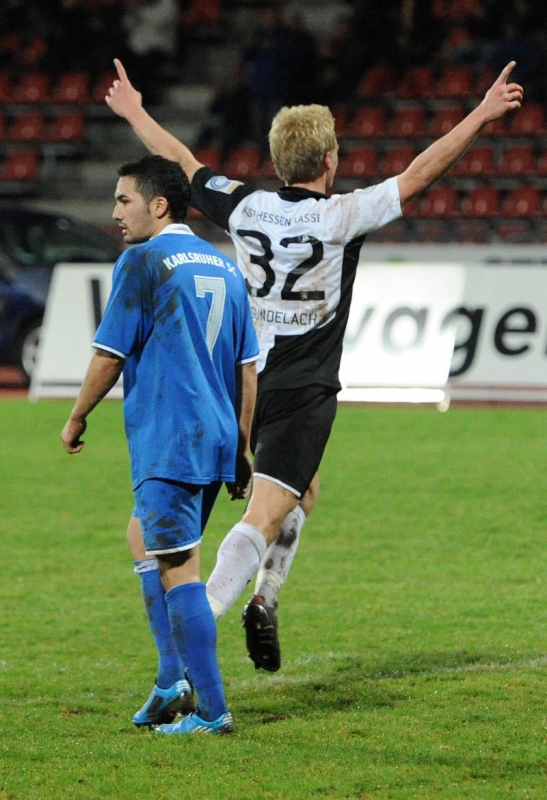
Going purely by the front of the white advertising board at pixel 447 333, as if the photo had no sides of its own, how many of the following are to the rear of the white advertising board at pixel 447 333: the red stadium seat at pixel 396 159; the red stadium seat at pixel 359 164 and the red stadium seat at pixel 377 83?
3

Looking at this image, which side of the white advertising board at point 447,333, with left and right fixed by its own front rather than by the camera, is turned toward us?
front

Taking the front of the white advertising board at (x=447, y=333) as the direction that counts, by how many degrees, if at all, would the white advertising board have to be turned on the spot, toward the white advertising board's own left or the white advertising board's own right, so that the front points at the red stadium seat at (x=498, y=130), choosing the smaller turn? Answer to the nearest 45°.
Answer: approximately 180°

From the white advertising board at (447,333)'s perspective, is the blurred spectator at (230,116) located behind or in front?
behind

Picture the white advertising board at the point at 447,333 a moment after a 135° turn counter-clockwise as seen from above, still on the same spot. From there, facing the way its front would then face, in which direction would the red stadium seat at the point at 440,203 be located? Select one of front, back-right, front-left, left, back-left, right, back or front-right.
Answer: front-left

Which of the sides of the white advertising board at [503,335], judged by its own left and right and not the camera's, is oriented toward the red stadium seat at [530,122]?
back

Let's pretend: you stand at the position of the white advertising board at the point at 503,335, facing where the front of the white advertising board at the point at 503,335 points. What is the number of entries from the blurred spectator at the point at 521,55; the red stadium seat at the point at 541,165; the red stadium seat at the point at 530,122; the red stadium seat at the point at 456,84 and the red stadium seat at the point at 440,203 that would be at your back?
5

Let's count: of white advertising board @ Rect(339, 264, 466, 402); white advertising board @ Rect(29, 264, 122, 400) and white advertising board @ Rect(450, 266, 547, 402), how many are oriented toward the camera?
3

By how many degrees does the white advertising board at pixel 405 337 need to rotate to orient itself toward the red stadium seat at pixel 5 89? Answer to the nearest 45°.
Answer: approximately 135° to its right

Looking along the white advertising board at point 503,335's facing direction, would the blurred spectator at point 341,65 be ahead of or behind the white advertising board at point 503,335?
behind

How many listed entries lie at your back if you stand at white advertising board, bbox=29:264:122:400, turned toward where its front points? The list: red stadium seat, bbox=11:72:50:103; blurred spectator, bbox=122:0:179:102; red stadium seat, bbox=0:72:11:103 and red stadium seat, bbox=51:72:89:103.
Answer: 4

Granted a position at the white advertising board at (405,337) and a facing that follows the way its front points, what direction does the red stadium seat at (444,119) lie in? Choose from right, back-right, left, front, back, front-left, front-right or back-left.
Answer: back
